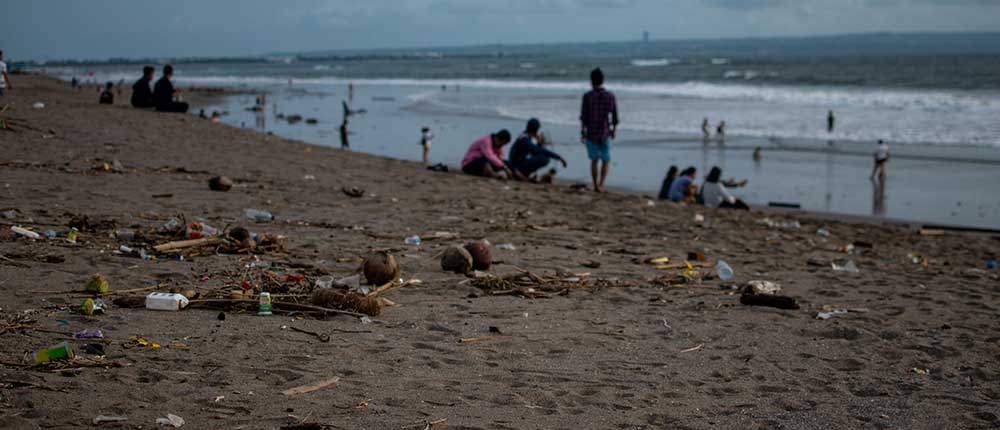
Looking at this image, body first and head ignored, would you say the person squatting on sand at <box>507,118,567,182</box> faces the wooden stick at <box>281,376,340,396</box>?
no

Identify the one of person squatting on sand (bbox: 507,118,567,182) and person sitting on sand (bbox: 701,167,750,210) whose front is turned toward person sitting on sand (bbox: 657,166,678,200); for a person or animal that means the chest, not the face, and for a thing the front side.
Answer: person squatting on sand (bbox: 507,118,567,182)

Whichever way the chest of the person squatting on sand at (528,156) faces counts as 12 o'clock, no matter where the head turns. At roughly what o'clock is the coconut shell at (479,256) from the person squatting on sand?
The coconut shell is roughly at 3 o'clock from the person squatting on sand.

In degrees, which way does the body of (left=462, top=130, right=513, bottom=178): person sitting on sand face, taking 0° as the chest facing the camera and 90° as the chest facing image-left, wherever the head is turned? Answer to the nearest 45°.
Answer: approximately 270°

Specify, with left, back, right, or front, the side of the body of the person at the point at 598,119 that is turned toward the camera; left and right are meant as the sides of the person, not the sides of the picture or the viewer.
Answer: back

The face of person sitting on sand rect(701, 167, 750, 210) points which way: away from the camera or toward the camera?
away from the camera

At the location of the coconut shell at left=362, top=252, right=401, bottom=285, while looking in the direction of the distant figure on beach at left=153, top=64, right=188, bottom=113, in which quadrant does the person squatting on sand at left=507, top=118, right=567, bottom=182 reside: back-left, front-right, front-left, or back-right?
front-right

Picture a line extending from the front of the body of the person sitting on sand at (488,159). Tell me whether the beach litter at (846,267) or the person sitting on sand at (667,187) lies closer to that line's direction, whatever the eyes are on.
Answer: the person sitting on sand

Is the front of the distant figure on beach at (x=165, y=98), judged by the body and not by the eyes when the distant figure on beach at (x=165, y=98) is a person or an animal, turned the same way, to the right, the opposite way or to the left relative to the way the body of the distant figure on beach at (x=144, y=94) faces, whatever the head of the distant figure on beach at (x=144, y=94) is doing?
the same way

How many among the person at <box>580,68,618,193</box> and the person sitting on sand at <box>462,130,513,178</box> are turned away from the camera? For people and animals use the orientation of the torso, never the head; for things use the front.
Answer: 1

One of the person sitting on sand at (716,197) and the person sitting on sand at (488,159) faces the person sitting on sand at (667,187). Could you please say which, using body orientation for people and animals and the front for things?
the person sitting on sand at (488,159)

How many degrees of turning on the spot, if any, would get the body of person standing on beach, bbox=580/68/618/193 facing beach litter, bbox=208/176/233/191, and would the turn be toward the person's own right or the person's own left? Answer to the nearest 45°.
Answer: approximately 135° to the person's own left

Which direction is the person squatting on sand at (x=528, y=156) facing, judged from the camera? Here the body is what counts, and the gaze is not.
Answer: to the viewer's right

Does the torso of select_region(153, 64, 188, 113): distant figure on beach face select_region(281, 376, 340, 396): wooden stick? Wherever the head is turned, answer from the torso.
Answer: no
